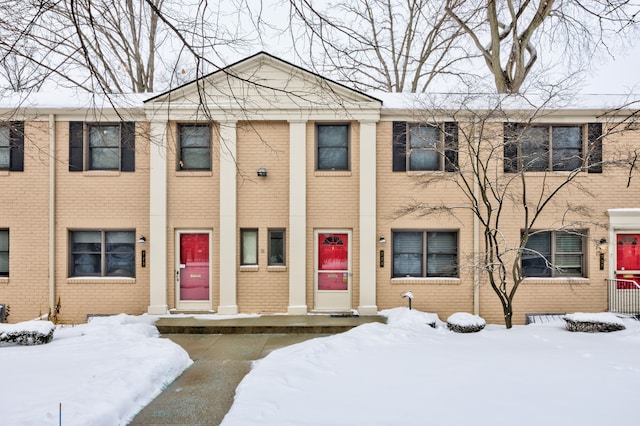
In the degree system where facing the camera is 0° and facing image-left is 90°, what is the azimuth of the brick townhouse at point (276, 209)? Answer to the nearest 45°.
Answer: approximately 0°

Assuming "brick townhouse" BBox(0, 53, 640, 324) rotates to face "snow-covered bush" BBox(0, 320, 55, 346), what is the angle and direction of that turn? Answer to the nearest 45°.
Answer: approximately 45° to its right

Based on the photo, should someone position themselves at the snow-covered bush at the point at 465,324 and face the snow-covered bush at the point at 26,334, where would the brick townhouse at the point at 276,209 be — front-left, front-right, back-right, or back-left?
front-right

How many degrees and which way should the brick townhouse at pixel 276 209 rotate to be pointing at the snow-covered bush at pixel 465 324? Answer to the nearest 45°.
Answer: approximately 45° to its left

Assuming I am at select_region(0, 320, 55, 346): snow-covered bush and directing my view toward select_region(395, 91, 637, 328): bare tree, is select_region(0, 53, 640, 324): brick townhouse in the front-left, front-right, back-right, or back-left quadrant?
front-left
